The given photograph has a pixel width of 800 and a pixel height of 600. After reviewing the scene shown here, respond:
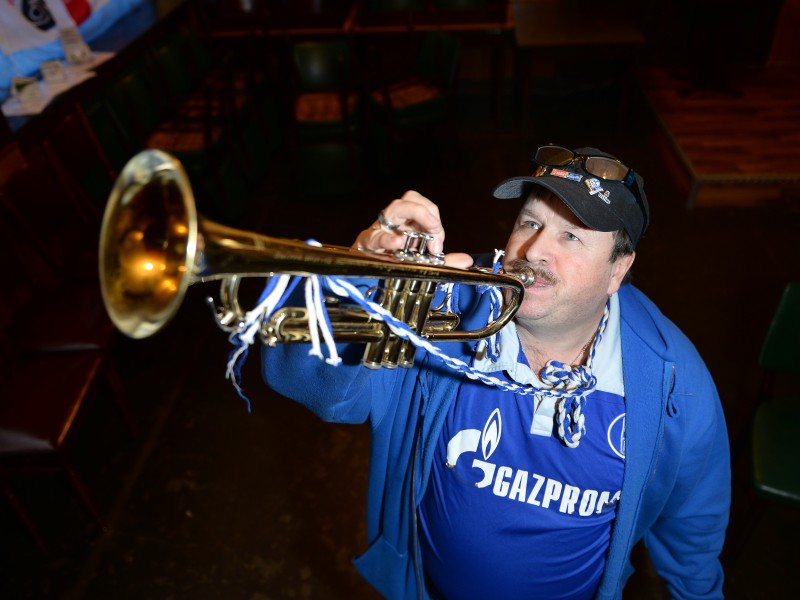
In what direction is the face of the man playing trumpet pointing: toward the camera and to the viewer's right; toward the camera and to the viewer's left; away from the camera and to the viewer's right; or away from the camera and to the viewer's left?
toward the camera and to the viewer's left

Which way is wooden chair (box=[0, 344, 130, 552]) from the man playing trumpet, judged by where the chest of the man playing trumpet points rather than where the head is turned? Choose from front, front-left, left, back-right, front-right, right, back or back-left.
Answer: front-right

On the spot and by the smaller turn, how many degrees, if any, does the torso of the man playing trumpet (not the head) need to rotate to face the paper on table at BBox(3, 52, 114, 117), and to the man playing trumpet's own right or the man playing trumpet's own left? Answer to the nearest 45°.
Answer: approximately 90° to the man playing trumpet's own right

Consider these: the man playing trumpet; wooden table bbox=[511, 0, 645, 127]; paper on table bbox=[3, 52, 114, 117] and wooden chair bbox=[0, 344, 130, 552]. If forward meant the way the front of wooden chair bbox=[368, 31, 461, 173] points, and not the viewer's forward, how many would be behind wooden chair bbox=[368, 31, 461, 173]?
1

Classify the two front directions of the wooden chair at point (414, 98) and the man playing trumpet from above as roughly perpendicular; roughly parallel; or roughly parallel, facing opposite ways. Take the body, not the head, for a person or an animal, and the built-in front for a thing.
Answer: roughly parallel

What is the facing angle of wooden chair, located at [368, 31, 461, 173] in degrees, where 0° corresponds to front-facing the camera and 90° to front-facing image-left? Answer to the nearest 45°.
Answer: approximately 45°

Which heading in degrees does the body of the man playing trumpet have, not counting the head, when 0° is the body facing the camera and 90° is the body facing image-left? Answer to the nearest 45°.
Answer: approximately 45°

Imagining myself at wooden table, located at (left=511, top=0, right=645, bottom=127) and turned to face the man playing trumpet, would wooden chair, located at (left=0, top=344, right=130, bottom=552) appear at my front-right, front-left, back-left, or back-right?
front-right

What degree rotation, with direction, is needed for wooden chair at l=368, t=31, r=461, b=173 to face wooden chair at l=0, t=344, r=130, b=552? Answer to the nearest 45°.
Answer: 0° — it already faces it

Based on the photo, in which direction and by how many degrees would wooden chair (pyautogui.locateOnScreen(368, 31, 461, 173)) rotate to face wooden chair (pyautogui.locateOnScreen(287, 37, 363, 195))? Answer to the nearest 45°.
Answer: approximately 45° to its right

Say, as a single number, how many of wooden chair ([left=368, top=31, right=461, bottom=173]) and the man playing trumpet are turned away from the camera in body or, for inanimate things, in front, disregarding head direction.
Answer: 0

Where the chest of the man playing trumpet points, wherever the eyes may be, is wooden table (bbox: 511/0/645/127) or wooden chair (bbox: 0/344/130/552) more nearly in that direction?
the wooden chair
